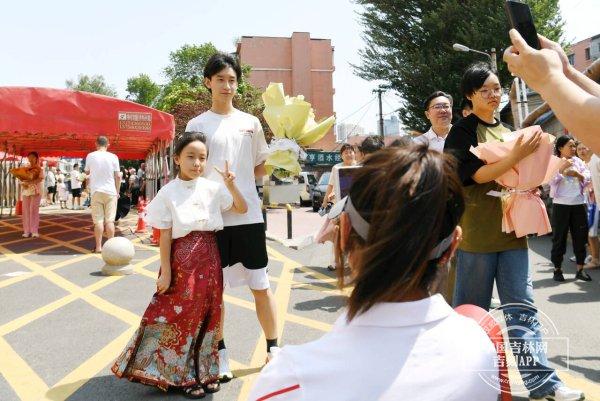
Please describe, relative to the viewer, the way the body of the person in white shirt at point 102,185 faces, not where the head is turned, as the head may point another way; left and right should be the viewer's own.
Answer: facing away from the viewer

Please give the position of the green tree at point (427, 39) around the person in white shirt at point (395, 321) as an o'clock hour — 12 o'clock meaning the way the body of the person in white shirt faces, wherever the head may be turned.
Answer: The green tree is roughly at 12 o'clock from the person in white shirt.

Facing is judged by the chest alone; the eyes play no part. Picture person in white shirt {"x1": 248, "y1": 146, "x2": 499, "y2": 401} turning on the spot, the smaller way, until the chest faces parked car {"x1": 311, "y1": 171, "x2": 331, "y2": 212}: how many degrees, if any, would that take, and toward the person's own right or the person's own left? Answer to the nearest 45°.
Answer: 0° — they already face it

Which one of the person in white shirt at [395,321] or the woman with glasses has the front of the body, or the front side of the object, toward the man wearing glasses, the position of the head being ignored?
the person in white shirt

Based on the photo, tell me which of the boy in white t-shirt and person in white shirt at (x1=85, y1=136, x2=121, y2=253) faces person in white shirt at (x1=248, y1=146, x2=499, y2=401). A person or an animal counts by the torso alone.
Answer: the boy in white t-shirt

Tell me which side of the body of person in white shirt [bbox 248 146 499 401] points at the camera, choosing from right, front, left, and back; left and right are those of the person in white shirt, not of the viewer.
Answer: back

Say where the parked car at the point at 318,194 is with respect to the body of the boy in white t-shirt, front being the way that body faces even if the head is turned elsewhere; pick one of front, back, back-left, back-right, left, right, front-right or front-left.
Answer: back

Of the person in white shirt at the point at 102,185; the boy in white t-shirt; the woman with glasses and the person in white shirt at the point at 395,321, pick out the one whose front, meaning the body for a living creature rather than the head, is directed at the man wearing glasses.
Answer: the person in white shirt at the point at 395,321
